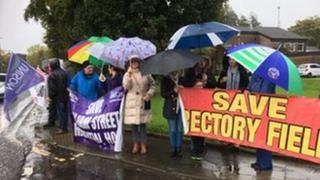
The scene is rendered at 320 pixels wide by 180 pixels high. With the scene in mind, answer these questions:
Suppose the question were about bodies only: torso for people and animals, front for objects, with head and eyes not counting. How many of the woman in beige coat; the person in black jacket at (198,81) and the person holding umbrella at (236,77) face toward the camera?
3

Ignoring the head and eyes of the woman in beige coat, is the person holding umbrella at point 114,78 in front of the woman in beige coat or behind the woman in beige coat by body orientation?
behind

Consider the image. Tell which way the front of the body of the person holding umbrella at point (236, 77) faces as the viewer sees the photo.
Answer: toward the camera

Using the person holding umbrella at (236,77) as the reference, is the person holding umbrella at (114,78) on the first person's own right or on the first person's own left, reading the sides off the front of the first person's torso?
on the first person's own right

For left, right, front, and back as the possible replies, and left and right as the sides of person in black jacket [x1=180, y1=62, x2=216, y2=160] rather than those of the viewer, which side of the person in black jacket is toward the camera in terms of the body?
front

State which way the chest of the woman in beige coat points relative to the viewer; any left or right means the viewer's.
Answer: facing the viewer

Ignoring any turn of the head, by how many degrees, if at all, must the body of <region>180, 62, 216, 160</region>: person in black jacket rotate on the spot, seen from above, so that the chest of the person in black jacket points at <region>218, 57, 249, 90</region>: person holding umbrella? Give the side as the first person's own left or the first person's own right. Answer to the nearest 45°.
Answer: approximately 90° to the first person's own left

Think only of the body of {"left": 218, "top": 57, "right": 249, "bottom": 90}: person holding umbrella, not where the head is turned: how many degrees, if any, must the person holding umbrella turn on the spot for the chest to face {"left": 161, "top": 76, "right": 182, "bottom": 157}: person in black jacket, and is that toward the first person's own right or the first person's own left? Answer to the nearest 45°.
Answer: approximately 90° to the first person's own right

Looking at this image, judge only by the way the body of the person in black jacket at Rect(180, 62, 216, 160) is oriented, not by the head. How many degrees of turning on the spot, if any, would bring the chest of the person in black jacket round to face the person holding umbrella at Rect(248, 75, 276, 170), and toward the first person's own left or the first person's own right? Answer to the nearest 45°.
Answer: approximately 45° to the first person's own left

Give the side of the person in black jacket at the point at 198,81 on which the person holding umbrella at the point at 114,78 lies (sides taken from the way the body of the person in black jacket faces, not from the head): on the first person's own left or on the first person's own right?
on the first person's own right
